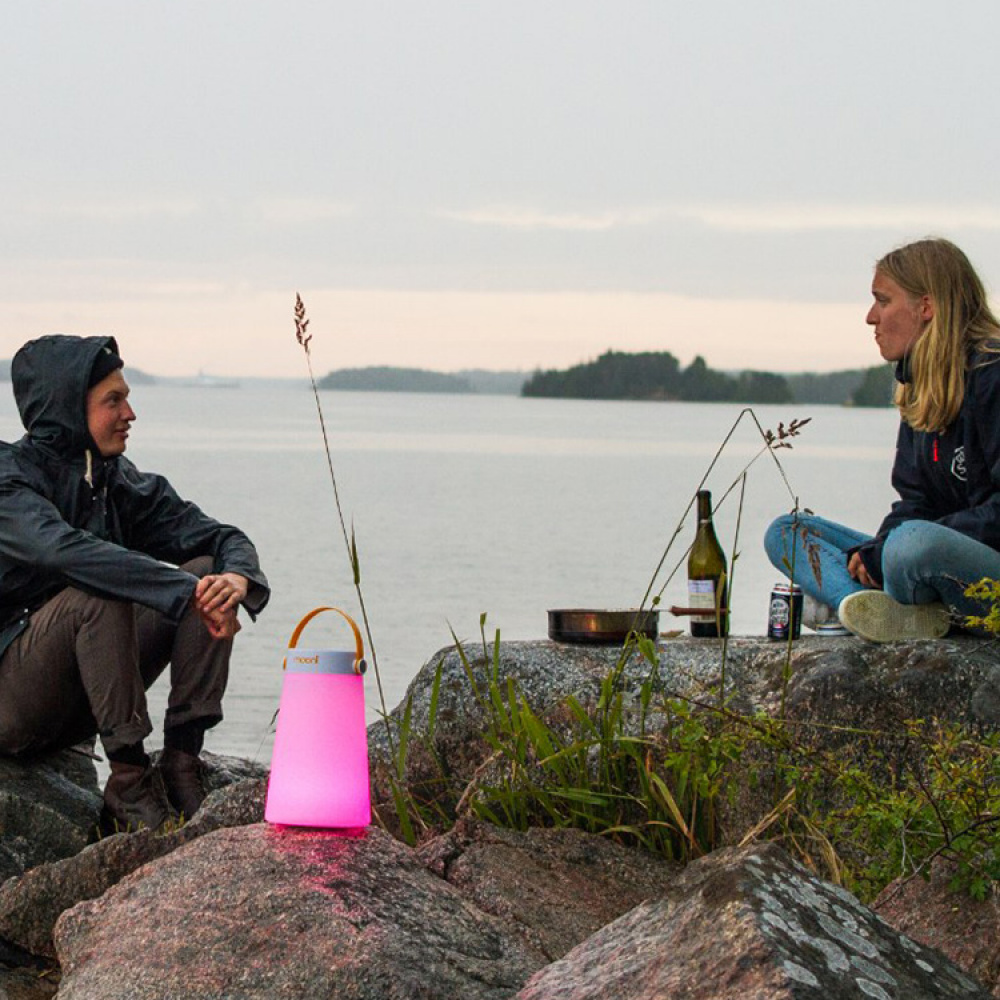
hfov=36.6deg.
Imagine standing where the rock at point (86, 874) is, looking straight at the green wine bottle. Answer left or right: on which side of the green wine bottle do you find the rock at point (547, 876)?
right

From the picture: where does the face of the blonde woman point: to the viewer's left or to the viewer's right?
to the viewer's left

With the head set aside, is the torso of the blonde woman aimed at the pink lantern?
yes

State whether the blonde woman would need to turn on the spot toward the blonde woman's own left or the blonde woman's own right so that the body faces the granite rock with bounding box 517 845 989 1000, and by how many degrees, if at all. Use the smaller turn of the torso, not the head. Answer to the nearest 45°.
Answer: approximately 45° to the blonde woman's own left

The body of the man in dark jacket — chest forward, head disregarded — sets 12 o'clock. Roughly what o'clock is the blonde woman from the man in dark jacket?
The blonde woman is roughly at 11 o'clock from the man in dark jacket.

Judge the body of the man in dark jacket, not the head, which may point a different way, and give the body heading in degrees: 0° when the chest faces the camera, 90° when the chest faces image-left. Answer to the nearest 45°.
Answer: approximately 315°

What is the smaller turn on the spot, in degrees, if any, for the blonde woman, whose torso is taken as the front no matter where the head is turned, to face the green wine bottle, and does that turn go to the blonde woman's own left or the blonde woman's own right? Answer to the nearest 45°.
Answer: approximately 45° to the blonde woman's own right

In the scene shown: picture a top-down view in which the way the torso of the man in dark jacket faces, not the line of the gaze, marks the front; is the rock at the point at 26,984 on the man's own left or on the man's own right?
on the man's own right

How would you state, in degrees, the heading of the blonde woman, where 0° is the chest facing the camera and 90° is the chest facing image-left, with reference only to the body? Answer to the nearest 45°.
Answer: approximately 45°

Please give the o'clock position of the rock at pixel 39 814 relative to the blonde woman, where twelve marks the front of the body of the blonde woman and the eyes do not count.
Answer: The rock is roughly at 1 o'clock from the blonde woman.

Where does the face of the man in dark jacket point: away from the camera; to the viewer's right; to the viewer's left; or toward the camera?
to the viewer's right
